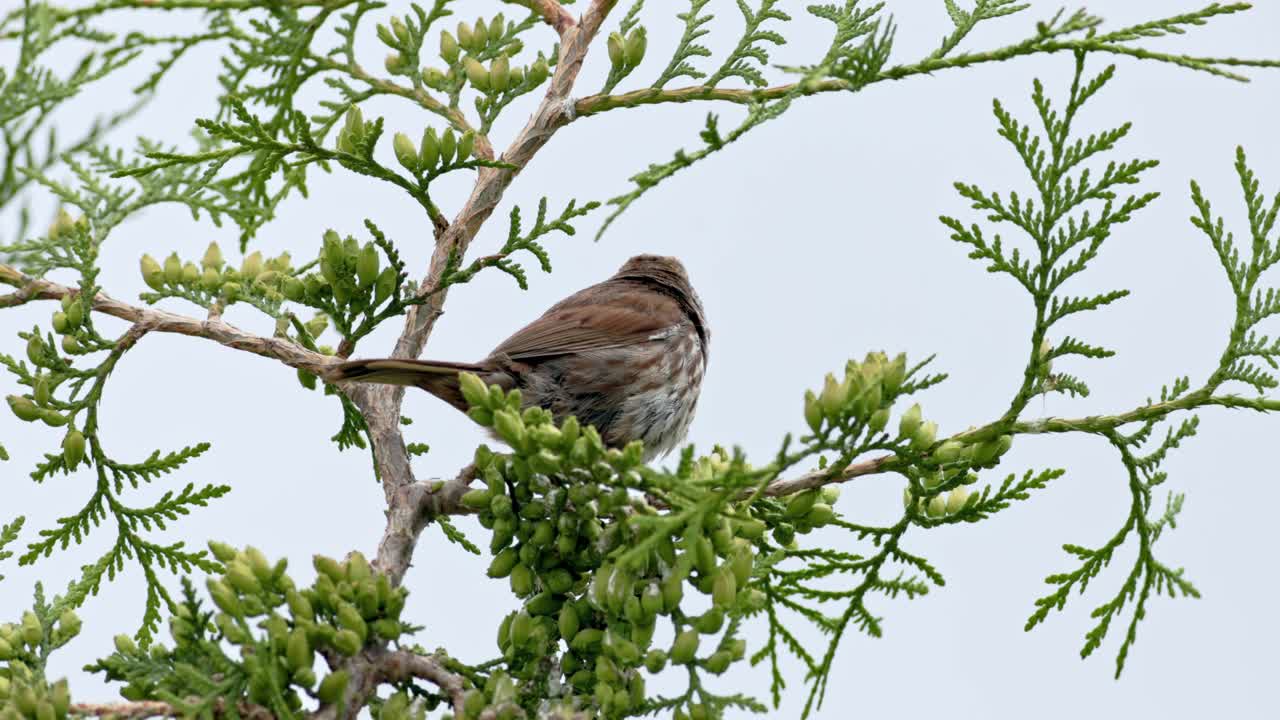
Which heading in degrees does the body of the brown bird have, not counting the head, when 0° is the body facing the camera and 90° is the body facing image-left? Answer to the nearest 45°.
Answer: approximately 270°
